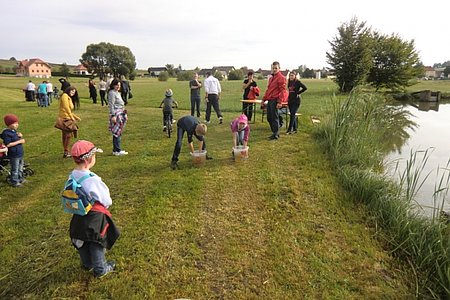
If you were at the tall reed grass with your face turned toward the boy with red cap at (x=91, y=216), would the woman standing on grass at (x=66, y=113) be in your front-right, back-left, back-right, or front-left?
front-right

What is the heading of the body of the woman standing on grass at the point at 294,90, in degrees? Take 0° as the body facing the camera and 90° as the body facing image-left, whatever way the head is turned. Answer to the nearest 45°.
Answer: approximately 45°

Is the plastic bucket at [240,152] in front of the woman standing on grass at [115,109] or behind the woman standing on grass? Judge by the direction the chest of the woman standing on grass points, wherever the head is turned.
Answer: in front

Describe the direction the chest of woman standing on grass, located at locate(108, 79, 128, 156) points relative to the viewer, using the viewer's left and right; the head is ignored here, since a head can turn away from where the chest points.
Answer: facing to the right of the viewer

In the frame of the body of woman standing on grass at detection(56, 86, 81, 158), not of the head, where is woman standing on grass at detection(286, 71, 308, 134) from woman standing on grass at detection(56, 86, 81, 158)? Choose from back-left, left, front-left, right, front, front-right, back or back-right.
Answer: front

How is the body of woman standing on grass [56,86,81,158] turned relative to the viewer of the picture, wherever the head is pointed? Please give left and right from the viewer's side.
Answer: facing to the right of the viewer

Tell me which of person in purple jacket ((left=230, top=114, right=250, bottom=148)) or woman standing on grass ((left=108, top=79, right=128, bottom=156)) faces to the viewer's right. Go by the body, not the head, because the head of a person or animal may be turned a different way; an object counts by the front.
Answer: the woman standing on grass
